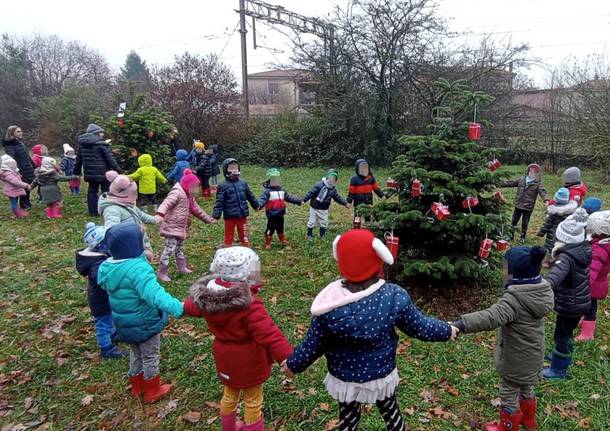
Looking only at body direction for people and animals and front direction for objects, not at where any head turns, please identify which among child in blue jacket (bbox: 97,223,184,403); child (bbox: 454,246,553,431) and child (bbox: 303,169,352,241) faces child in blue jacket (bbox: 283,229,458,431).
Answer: child (bbox: 303,169,352,241)

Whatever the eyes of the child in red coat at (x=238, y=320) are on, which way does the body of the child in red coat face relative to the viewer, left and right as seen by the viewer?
facing away from the viewer and to the right of the viewer

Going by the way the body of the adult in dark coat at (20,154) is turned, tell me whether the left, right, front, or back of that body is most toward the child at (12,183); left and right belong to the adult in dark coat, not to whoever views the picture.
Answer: right

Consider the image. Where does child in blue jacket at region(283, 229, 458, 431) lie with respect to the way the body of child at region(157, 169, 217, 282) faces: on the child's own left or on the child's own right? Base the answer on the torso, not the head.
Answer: on the child's own right

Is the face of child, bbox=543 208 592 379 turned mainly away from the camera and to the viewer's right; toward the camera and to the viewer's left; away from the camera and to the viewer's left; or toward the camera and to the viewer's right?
away from the camera and to the viewer's left

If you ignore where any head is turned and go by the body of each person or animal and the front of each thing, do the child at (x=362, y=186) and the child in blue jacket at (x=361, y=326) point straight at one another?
yes

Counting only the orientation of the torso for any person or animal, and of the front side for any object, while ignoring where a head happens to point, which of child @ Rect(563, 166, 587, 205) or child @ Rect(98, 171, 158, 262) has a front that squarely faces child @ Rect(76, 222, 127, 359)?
child @ Rect(563, 166, 587, 205)

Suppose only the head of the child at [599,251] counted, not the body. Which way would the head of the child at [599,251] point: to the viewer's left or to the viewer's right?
to the viewer's left

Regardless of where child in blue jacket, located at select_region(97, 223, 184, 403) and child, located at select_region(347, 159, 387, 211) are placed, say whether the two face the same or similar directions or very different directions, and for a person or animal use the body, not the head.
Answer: very different directions

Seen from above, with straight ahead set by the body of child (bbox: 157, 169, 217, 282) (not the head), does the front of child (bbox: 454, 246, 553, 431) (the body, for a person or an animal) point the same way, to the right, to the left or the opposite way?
to the left

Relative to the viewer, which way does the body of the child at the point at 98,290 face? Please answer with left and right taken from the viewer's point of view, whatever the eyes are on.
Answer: facing to the right of the viewer

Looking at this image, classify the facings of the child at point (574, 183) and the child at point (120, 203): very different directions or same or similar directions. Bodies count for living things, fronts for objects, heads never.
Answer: very different directions

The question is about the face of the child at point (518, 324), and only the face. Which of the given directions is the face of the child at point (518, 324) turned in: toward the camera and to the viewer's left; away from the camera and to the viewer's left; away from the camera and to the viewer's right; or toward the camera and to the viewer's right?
away from the camera and to the viewer's left

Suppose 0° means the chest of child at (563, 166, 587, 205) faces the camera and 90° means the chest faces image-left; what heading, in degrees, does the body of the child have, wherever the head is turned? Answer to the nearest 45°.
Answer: approximately 45°
